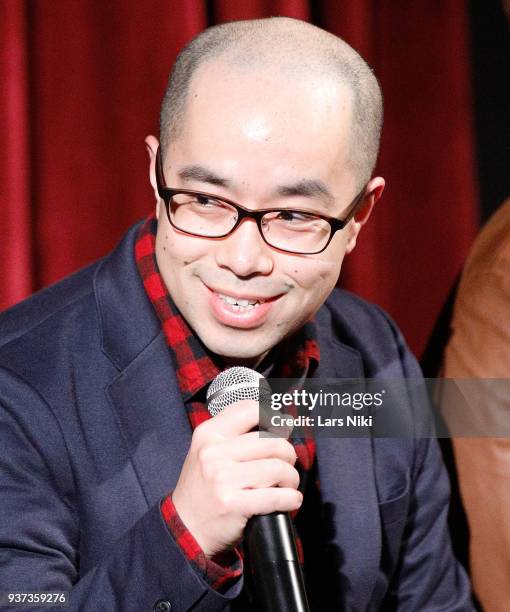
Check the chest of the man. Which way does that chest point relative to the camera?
toward the camera
